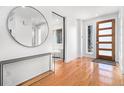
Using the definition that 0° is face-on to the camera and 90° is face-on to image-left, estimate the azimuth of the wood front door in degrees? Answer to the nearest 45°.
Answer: approximately 45°

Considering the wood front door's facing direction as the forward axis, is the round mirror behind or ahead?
ahead

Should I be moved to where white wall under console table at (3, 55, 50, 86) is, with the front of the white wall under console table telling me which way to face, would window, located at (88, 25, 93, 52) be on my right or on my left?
on my left

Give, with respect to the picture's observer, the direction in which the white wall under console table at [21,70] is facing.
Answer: facing the viewer and to the right of the viewer

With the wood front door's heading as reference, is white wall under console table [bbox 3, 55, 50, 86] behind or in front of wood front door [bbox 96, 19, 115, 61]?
in front

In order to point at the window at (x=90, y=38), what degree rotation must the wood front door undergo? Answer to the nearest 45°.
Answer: approximately 90° to its right
